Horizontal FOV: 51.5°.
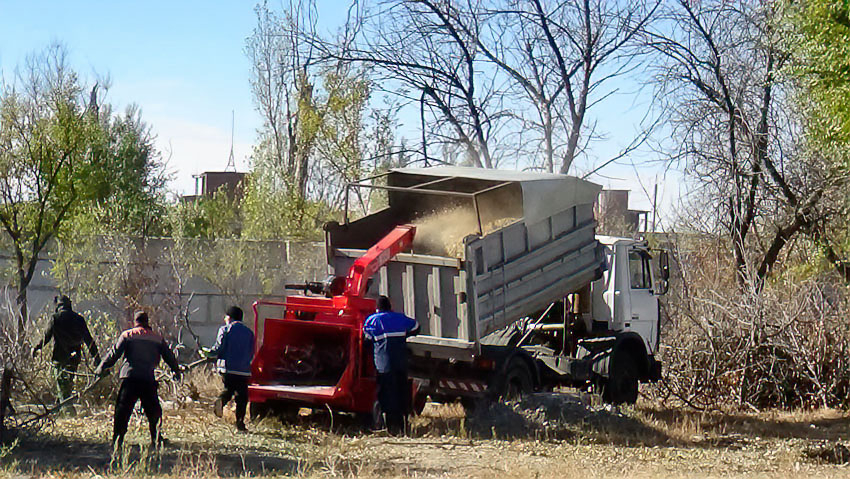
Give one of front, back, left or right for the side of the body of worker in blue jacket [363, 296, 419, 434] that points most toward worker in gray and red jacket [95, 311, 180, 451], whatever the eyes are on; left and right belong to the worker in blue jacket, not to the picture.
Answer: left

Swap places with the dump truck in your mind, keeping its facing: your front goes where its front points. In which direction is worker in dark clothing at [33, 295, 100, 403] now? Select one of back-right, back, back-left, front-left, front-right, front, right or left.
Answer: back-left

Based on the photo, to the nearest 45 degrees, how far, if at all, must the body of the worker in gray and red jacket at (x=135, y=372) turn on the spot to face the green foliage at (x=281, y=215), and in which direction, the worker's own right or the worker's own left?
0° — they already face it

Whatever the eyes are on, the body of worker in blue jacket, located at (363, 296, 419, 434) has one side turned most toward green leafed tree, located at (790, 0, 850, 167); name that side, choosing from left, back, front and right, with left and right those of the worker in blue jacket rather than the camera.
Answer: right

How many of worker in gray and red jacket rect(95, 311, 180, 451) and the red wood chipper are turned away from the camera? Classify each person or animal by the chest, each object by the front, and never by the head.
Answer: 1

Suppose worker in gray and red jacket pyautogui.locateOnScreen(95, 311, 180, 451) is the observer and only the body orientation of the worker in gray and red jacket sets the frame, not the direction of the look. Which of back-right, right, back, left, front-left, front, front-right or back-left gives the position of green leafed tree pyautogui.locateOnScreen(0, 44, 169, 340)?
front

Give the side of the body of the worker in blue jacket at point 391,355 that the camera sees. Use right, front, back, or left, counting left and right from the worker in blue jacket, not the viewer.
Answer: back

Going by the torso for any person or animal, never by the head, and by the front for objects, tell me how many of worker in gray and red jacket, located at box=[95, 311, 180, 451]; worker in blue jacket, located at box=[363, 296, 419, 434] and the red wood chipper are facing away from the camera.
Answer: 2

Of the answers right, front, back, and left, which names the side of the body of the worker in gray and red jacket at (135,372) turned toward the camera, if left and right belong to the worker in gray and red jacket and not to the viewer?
back

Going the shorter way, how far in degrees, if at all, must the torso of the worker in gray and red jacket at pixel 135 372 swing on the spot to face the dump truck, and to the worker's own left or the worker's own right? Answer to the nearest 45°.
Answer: approximately 90° to the worker's own right

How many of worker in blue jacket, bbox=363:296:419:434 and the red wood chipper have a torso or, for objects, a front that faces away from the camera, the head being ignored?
1

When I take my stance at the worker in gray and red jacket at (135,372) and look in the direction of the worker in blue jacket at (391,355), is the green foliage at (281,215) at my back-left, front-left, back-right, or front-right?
front-left

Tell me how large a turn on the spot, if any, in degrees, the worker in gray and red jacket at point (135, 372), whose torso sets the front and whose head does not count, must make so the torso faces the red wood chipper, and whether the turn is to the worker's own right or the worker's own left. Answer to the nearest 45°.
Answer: approximately 45° to the worker's own right
